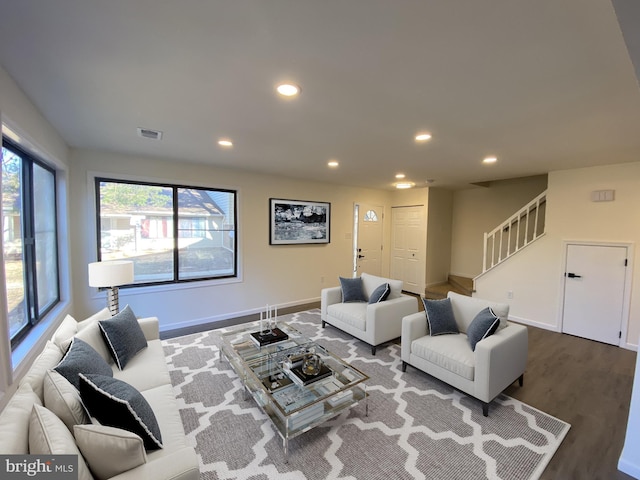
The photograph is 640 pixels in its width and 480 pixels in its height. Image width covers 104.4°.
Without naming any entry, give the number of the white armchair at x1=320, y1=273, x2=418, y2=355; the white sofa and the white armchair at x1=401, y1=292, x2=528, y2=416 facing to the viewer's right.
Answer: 1

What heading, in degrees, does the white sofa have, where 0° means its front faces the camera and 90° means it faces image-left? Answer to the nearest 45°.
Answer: approximately 270°

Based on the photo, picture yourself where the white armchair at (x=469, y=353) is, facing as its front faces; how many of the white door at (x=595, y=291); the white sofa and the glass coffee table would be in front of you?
2

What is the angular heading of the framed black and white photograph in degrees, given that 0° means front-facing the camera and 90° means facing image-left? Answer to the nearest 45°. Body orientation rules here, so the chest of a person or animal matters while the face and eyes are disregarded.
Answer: approximately 315°

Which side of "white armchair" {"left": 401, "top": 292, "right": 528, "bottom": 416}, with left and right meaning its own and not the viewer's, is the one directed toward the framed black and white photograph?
right

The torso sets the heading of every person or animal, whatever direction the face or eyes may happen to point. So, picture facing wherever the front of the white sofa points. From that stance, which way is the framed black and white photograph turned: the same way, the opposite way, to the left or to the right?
to the right

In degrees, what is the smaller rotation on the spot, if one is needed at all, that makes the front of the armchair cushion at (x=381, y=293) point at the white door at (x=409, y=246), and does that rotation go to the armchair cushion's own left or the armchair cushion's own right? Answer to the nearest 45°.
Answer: approximately 135° to the armchair cushion's own right

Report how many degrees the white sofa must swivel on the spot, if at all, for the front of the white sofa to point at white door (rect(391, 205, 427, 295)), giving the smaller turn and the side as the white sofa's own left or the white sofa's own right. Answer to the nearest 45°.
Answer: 0° — it already faces it

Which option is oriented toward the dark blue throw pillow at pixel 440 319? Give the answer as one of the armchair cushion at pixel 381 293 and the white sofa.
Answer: the white sofa

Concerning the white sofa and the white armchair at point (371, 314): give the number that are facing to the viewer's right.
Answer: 1

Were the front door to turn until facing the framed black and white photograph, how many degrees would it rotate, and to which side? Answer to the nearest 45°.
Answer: approximately 90° to its right

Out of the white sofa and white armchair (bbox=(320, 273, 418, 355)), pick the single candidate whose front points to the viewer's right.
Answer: the white sofa
